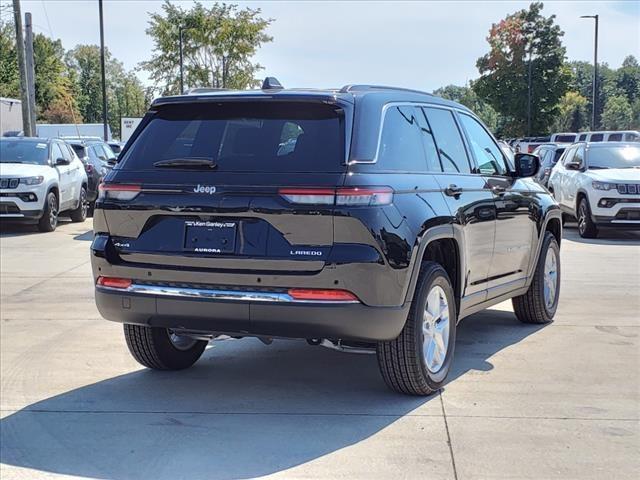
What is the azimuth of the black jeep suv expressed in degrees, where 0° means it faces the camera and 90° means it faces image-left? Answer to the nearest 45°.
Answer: approximately 225°

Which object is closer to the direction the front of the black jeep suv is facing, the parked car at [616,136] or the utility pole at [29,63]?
the parked car

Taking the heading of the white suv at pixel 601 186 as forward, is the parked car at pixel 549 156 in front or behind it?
behind

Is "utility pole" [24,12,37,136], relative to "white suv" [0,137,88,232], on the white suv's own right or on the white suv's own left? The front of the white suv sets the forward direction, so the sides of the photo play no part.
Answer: on the white suv's own right

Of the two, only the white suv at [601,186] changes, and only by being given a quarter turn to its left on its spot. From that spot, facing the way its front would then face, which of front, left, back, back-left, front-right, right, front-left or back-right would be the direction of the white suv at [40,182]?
back-left

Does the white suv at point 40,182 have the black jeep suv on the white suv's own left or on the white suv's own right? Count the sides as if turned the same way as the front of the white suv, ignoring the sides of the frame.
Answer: on the white suv's own left

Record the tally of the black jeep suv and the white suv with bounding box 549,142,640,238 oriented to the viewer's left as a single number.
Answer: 0

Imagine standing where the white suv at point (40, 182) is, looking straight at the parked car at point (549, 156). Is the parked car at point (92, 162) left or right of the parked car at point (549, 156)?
left

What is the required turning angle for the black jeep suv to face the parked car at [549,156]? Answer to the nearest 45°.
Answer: approximately 45° to its left

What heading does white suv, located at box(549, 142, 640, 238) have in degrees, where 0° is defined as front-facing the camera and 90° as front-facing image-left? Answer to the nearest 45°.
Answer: approximately 315°

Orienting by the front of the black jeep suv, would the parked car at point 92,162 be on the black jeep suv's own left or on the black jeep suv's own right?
on the black jeep suv's own left

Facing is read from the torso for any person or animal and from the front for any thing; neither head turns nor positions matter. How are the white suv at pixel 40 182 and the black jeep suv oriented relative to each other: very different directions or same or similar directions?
very different directions

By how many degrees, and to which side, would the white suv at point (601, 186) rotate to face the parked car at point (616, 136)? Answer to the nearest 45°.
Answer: approximately 135° to its left

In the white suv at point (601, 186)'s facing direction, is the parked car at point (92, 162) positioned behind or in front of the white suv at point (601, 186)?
behind

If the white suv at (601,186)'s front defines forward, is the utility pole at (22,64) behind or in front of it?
behind

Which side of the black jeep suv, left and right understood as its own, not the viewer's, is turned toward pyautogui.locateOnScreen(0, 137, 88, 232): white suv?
left

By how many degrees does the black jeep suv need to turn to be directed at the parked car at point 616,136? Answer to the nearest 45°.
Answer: approximately 45° to its left
